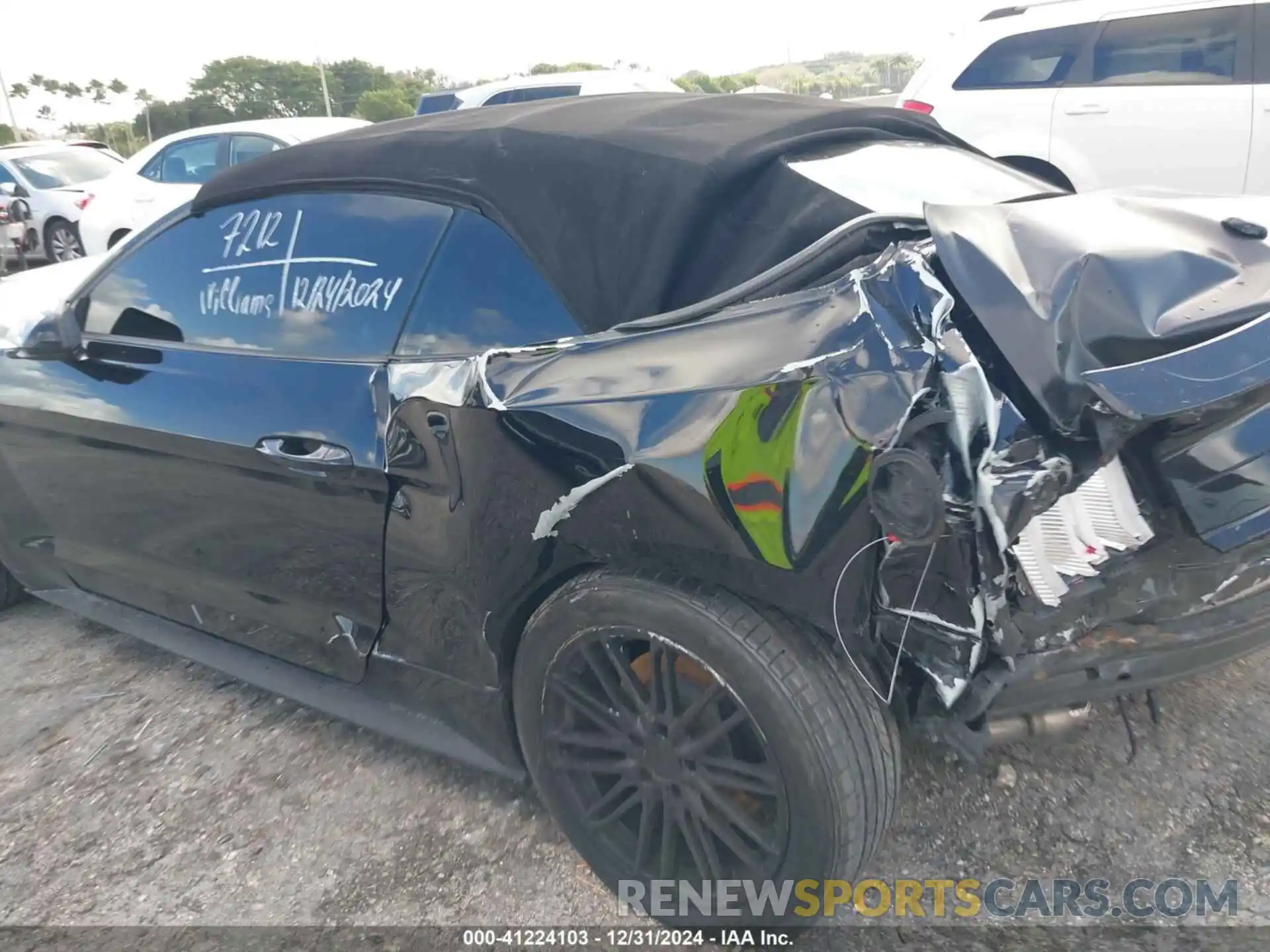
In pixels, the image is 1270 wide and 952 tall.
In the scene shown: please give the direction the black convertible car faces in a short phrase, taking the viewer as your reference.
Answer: facing away from the viewer and to the left of the viewer

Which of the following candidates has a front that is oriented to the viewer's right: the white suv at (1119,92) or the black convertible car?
the white suv

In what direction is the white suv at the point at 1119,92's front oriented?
to the viewer's right

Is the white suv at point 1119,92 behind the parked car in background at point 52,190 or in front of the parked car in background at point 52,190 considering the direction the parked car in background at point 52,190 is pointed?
in front

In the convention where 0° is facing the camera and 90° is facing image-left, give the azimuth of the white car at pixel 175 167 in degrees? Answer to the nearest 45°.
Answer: approximately 270°

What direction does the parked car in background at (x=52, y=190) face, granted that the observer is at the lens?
facing the viewer and to the right of the viewer

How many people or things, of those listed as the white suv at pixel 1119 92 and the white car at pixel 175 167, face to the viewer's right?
2

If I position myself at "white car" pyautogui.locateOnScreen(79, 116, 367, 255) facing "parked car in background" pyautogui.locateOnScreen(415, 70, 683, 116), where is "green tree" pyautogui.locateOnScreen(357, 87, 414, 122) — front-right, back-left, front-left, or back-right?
front-left

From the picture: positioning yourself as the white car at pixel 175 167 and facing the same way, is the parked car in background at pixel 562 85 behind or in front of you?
in front

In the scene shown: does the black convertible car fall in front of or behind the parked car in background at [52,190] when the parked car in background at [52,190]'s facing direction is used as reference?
in front

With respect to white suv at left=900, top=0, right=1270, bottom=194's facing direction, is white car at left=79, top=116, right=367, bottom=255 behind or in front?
behind

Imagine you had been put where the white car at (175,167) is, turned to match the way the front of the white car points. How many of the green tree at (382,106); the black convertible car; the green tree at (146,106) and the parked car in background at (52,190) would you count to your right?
1

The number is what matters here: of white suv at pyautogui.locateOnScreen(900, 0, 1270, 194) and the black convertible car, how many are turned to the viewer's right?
1

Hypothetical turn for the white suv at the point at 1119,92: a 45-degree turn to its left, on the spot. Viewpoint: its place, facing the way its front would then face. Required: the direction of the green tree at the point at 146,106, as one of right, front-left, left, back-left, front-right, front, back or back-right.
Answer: left

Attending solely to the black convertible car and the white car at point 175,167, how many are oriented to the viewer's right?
1
